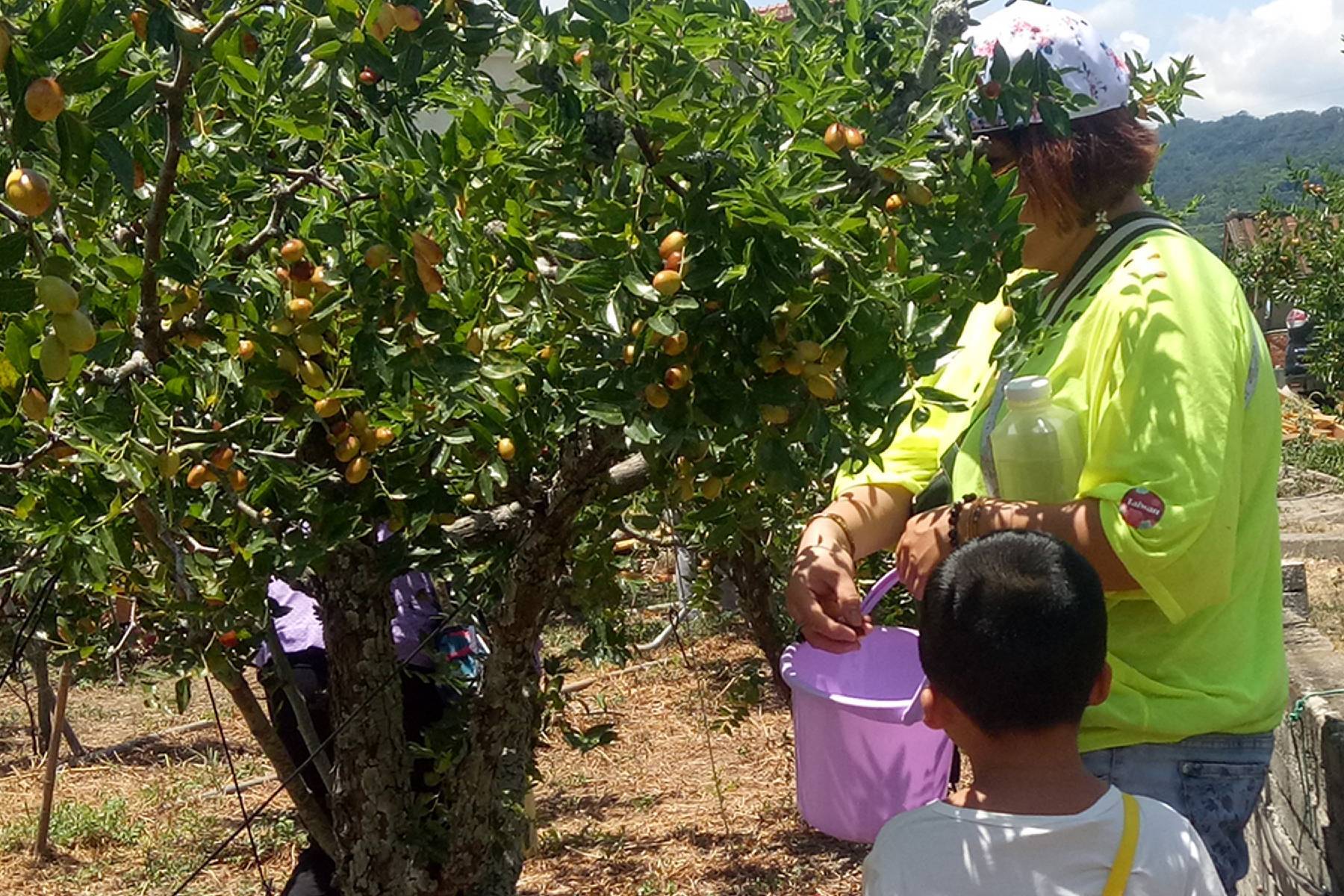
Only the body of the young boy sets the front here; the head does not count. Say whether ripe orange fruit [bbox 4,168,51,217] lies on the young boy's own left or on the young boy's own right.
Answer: on the young boy's own left

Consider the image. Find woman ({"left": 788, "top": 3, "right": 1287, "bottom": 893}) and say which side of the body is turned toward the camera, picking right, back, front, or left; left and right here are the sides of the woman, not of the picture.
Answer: left

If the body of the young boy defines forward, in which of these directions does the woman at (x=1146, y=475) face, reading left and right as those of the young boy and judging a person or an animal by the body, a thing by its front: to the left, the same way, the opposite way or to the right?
to the left

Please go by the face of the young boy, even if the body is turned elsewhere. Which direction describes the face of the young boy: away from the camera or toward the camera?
away from the camera

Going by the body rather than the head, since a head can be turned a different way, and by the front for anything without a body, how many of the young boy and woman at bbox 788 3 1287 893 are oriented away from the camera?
1

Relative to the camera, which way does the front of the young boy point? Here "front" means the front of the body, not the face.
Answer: away from the camera

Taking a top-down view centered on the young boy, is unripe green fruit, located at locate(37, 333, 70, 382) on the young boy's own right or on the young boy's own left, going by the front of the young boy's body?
on the young boy's own left

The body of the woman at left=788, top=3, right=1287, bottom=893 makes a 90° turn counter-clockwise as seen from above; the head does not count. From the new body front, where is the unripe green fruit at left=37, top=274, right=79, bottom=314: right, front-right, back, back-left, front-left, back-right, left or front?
front-right

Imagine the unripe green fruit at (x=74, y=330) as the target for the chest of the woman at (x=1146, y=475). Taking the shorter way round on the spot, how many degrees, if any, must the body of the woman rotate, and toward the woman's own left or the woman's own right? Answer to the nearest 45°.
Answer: approximately 45° to the woman's own left

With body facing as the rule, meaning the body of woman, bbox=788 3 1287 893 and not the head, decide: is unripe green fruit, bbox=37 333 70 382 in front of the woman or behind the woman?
in front
